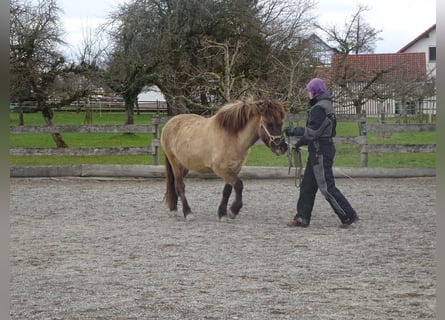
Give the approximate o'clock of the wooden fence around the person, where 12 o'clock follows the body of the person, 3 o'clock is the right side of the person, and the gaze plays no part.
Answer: The wooden fence is roughly at 2 o'clock from the person.

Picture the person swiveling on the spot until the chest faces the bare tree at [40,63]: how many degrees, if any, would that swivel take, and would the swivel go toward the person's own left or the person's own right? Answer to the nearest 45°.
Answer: approximately 45° to the person's own right

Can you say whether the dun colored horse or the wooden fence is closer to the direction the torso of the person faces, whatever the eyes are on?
the dun colored horse

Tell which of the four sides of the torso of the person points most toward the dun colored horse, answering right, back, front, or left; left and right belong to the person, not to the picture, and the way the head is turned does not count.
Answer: front

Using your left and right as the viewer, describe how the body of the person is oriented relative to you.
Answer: facing to the left of the viewer

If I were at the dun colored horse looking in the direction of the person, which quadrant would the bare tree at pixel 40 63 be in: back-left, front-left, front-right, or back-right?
back-left
